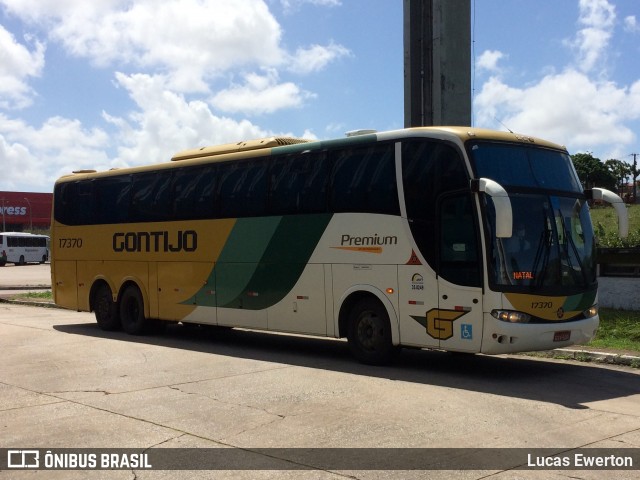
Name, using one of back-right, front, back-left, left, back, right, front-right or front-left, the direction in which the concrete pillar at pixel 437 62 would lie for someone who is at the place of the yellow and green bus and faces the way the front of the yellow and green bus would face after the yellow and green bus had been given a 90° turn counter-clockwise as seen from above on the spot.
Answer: front-left

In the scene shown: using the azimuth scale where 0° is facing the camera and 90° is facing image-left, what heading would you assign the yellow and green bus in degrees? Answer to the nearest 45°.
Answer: approximately 315°
